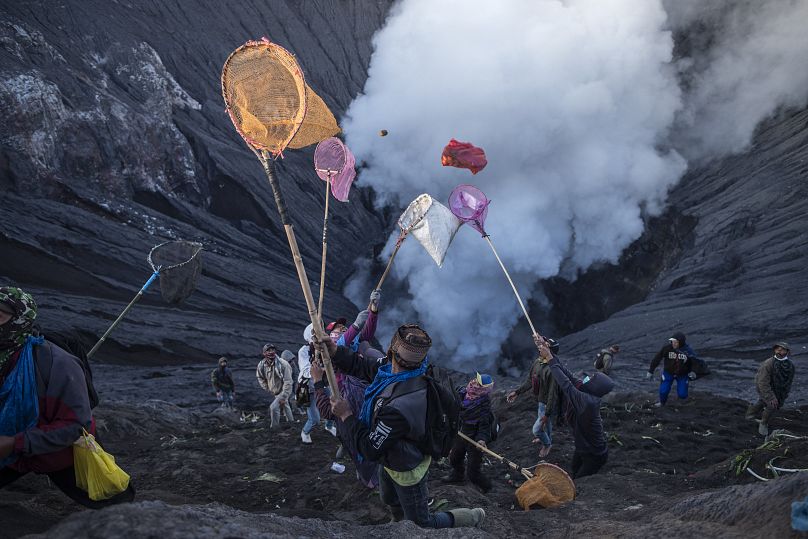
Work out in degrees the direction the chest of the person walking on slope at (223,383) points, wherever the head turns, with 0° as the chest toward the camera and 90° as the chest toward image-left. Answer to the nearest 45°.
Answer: approximately 0°

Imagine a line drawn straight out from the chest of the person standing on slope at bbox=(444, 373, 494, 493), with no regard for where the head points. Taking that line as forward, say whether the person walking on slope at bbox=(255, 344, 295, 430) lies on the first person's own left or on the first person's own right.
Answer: on the first person's own right

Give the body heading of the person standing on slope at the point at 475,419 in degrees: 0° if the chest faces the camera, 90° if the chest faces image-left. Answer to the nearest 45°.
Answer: approximately 45°

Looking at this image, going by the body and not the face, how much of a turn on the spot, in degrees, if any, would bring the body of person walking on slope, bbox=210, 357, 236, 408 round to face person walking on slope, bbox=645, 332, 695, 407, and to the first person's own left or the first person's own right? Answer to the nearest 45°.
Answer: approximately 45° to the first person's own left
